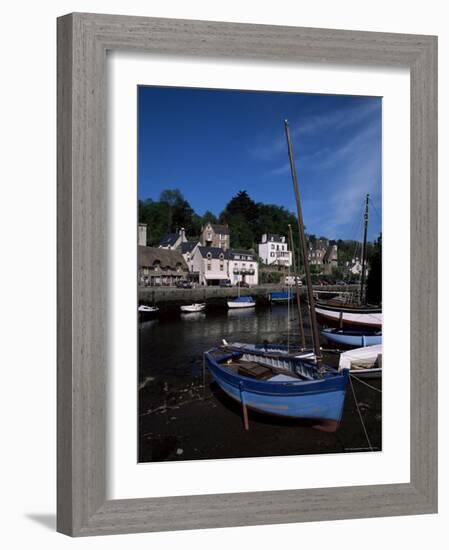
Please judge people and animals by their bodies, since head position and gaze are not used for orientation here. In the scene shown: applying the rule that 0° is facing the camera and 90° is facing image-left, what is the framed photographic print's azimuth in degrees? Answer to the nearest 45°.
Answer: approximately 315°
